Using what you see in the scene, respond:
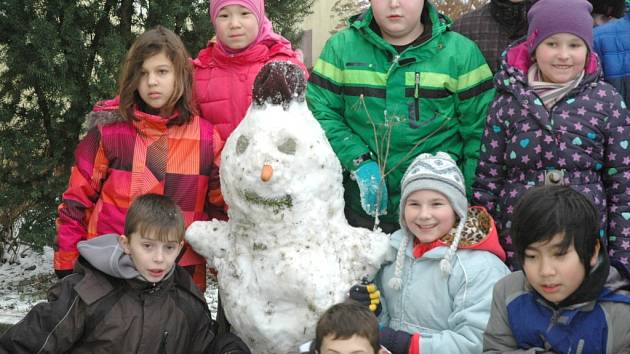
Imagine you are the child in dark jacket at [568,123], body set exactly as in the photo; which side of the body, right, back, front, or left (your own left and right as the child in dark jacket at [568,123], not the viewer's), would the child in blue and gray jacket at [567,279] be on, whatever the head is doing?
front

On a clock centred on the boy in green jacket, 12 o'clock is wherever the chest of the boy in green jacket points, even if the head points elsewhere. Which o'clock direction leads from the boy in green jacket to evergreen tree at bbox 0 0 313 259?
The evergreen tree is roughly at 4 o'clock from the boy in green jacket.

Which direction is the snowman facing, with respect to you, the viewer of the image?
facing the viewer

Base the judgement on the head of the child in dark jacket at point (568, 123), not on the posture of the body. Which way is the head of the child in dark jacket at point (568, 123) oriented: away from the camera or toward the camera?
toward the camera

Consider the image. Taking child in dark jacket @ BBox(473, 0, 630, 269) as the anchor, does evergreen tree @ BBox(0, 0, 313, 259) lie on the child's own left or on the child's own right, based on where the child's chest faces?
on the child's own right

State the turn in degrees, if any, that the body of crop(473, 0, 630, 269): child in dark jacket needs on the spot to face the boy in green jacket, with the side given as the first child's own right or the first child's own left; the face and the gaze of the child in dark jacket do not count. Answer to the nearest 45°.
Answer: approximately 90° to the first child's own right

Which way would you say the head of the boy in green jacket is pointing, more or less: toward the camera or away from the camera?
toward the camera

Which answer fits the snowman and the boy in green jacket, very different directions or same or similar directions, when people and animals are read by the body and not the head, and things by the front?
same or similar directions

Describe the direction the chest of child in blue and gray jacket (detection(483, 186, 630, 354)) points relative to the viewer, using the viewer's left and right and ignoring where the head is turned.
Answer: facing the viewer and to the left of the viewer

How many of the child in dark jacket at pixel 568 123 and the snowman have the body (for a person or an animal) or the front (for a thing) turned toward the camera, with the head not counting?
2

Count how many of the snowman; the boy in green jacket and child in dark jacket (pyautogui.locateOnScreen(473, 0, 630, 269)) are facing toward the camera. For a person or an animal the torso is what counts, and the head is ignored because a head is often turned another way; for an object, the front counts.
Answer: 3

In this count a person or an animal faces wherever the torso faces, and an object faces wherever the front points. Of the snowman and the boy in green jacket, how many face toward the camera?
2

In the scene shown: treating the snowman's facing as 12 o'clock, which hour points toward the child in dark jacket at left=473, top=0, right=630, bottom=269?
The child in dark jacket is roughly at 9 o'clock from the snowman.

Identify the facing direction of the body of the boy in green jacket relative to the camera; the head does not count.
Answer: toward the camera

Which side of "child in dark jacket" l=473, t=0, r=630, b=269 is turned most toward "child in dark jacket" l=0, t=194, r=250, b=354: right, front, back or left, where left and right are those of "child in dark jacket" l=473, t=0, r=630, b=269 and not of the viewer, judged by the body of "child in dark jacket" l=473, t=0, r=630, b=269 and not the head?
right
